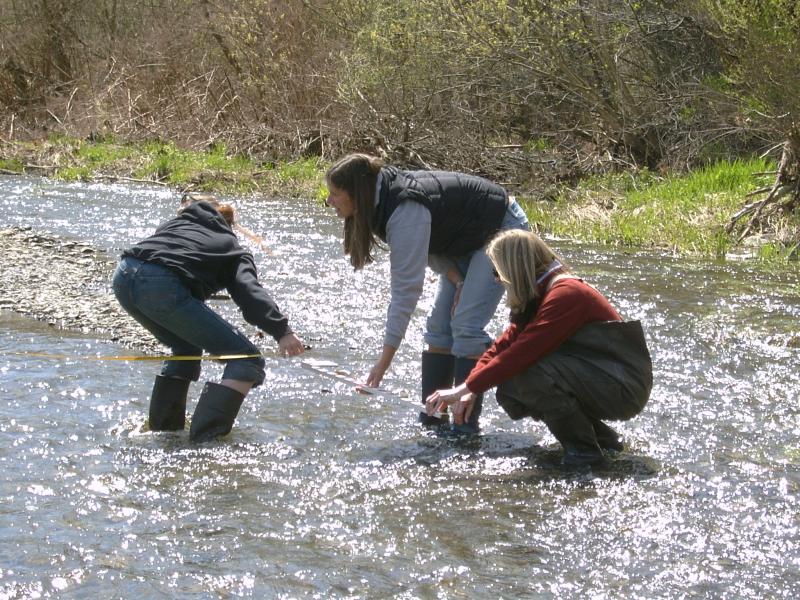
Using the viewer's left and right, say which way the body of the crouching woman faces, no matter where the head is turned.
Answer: facing to the left of the viewer

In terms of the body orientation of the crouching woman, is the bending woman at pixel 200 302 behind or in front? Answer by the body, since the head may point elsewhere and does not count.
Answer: in front

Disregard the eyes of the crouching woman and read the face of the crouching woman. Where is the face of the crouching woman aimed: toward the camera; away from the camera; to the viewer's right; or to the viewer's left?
to the viewer's left

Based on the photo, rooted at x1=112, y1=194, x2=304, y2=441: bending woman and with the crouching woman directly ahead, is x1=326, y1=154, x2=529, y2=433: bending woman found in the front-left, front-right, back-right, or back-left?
front-left

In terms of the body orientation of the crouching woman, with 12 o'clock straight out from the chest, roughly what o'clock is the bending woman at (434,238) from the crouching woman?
The bending woman is roughly at 1 o'clock from the crouching woman.

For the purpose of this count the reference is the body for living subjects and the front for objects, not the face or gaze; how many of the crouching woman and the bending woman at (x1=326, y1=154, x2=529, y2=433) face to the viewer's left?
2

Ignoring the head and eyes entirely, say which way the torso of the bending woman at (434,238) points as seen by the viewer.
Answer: to the viewer's left

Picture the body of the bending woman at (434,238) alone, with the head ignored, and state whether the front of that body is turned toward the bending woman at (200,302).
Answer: yes

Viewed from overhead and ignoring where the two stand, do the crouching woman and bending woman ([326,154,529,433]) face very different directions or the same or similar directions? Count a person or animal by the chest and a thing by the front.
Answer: same or similar directions

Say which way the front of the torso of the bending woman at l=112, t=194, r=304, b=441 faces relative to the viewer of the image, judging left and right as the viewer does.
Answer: facing away from the viewer and to the right of the viewer

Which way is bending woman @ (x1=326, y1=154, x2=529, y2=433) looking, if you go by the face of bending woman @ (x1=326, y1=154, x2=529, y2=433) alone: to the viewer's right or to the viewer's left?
to the viewer's left

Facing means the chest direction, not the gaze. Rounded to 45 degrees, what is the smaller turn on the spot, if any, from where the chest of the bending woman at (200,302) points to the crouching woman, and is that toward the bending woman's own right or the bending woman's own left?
approximately 45° to the bending woman's own right

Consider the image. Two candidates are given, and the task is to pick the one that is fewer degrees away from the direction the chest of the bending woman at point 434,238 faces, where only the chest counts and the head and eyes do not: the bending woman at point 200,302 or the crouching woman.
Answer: the bending woman

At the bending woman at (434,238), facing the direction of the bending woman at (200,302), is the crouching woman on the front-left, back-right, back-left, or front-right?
back-left

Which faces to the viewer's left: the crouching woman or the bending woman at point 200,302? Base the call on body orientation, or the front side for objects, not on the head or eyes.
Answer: the crouching woman
